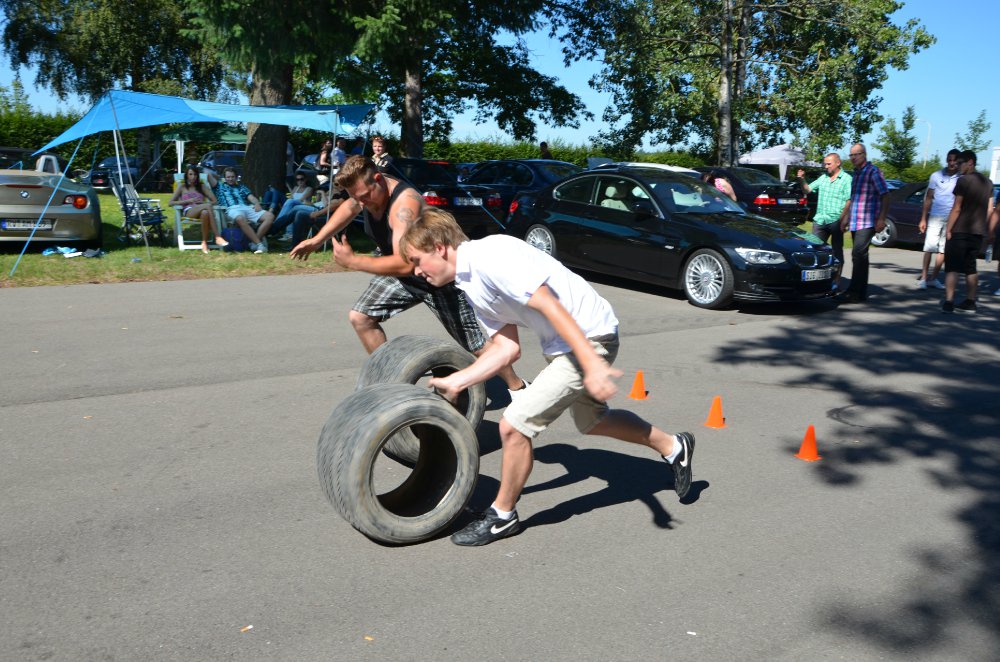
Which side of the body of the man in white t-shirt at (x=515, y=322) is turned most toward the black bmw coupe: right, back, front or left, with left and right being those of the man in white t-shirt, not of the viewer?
right

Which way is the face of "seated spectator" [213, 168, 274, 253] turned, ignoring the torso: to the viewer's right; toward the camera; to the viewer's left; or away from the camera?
toward the camera

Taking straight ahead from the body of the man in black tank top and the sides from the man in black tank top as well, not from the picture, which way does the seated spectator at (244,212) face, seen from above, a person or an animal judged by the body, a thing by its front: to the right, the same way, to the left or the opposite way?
to the left

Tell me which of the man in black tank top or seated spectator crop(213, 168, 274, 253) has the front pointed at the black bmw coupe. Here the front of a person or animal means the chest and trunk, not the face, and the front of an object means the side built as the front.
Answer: the seated spectator

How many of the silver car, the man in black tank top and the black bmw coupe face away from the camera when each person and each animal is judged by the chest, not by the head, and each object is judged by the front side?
1

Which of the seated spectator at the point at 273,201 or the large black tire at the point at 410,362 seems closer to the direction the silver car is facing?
the seated spectator

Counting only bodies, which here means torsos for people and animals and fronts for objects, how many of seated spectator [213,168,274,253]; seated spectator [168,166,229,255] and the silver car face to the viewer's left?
0

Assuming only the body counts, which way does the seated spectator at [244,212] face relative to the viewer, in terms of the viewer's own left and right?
facing the viewer and to the right of the viewer

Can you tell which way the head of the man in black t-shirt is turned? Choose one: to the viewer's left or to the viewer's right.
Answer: to the viewer's left

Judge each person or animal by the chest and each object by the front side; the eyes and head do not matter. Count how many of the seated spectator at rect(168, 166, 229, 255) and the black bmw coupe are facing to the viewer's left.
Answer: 0

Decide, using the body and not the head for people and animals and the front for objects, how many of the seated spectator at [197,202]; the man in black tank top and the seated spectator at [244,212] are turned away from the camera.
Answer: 0

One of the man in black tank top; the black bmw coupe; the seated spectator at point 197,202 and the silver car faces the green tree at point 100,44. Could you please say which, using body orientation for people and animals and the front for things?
the silver car

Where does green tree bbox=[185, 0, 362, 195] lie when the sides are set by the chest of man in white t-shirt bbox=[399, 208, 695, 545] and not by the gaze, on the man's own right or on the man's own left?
on the man's own right

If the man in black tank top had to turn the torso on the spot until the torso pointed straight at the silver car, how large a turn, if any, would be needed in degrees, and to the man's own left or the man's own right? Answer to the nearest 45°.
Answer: approximately 90° to the man's own right

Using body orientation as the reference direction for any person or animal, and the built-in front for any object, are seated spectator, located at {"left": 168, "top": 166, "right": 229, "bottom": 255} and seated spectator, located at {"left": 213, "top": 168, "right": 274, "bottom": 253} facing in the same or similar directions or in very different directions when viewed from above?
same or similar directions

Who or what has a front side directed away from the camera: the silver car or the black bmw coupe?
the silver car

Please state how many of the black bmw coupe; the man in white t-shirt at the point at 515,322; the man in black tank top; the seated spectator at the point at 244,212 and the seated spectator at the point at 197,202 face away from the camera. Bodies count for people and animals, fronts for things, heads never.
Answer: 0

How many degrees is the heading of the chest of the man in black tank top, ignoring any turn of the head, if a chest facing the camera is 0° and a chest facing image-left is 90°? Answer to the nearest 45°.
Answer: approximately 45°
